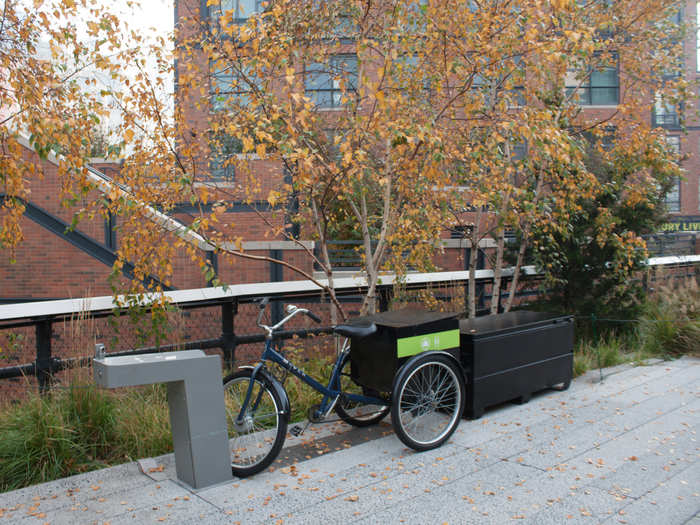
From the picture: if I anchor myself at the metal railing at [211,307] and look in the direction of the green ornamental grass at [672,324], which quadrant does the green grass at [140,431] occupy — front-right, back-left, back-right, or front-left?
back-right

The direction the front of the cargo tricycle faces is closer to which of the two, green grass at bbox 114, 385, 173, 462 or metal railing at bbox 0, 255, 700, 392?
the green grass

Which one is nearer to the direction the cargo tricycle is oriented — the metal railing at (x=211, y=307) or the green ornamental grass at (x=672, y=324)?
the metal railing

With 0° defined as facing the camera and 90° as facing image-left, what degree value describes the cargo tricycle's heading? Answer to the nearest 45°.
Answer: approximately 45°

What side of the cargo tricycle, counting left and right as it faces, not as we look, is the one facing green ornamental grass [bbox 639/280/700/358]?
back

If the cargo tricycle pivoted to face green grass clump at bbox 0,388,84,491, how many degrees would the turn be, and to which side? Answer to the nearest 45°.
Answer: approximately 45° to its right

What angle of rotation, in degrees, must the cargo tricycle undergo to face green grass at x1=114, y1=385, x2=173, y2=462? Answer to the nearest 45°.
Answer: approximately 45° to its right
